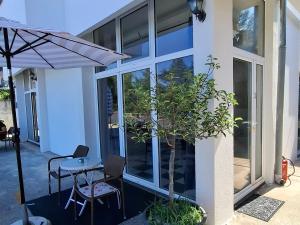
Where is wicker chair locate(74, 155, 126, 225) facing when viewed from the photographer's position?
facing the viewer and to the left of the viewer
